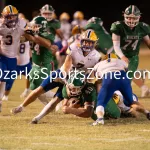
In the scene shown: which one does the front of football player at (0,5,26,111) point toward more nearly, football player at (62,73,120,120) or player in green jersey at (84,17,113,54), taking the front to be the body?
the football player

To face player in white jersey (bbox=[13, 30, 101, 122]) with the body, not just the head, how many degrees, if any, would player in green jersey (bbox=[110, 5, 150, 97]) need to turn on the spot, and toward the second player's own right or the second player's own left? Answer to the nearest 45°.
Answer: approximately 45° to the second player's own right

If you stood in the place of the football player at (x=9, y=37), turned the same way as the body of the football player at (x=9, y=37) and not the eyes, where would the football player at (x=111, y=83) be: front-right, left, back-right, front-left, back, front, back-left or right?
front-left

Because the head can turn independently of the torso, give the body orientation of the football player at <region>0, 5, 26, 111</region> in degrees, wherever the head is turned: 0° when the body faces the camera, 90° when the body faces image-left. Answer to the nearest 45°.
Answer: approximately 0°
